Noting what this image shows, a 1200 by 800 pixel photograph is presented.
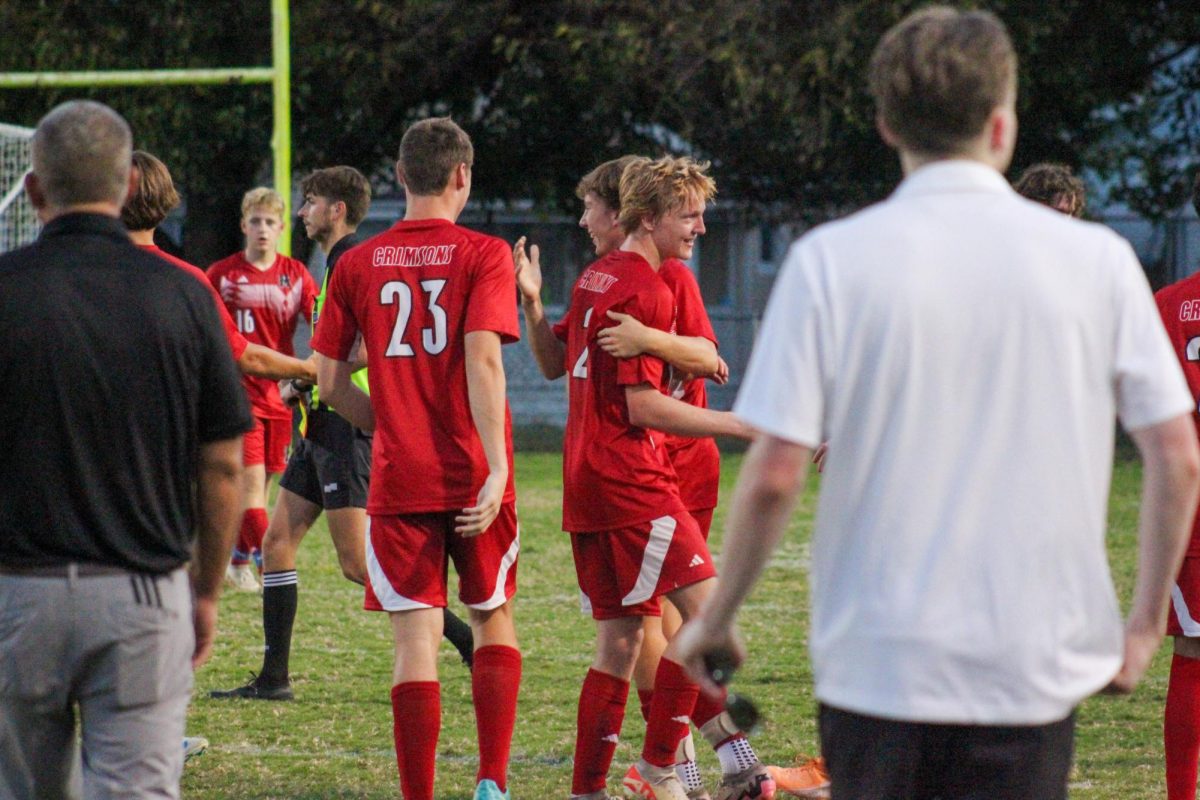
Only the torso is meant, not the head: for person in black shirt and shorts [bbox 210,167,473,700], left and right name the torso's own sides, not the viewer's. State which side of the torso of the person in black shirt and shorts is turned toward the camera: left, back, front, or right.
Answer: left

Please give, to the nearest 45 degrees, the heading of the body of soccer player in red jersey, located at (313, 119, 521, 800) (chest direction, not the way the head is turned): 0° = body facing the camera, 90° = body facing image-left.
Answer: approximately 180°

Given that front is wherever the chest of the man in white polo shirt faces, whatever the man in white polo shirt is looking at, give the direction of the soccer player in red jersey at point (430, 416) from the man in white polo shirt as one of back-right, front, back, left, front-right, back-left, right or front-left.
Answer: front-left

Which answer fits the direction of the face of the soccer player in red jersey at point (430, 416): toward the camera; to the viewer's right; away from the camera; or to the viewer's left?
away from the camera

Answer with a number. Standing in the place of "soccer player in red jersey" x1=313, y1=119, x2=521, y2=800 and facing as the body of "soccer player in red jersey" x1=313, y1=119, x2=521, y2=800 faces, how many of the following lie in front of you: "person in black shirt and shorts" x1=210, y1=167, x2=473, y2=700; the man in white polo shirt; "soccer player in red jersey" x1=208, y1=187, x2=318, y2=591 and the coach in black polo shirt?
2

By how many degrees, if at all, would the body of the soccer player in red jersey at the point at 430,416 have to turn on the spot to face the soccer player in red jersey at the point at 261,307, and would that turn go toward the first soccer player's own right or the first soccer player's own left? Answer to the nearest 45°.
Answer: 0° — they already face them

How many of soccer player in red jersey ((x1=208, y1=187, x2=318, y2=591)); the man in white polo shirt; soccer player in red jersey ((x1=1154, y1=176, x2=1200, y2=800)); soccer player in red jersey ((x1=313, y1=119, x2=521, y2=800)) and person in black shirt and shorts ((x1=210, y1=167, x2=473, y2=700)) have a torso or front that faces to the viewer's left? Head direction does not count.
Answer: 1

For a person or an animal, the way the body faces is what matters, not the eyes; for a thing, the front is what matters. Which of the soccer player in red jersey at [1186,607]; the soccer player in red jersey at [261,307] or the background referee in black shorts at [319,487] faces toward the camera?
the soccer player in red jersey at [261,307]

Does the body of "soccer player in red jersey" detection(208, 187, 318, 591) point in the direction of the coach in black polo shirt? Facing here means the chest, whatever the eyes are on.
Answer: yes

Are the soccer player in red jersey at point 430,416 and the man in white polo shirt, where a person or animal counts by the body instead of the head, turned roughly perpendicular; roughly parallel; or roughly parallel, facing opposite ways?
roughly parallel

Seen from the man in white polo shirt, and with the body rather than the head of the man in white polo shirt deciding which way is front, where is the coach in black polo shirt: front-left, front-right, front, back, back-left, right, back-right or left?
left

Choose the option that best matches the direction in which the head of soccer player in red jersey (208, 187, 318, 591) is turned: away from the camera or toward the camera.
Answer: toward the camera

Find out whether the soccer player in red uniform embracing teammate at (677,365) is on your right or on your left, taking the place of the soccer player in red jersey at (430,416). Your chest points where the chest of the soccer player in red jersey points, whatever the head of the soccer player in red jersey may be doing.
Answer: on your right

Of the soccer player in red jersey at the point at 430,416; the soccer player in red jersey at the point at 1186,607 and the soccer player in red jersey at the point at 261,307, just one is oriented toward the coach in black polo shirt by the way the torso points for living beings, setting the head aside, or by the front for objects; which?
the soccer player in red jersey at the point at 261,307

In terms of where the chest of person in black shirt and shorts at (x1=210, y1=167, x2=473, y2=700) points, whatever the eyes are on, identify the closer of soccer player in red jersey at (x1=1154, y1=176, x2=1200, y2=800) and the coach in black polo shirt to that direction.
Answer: the coach in black polo shirt

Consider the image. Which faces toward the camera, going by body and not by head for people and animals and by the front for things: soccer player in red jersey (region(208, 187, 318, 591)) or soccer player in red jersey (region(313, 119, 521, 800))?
soccer player in red jersey (region(208, 187, 318, 591))

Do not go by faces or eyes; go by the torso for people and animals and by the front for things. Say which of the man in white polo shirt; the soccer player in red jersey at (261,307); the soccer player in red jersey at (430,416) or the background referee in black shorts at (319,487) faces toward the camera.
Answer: the soccer player in red jersey at (261,307)
